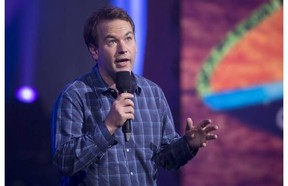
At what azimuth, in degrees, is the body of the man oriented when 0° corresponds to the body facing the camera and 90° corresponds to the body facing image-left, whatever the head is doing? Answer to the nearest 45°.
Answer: approximately 315°
